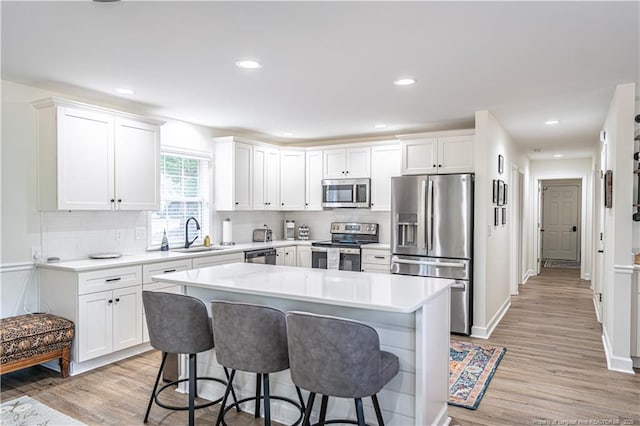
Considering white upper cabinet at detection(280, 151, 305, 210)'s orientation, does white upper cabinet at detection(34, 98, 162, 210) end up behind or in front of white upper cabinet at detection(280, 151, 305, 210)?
in front

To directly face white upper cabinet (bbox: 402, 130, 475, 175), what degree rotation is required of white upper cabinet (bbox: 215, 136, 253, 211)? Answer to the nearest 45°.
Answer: approximately 45° to its left

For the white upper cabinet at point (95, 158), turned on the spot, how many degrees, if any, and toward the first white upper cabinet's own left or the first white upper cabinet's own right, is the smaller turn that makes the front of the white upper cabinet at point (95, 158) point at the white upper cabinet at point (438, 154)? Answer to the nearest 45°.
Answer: approximately 45° to the first white upper cabinet's own left

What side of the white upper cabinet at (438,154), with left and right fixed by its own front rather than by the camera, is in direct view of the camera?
front

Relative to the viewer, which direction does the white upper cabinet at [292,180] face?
toward the camera

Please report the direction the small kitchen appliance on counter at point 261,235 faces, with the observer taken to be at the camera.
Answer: facing the viewer and to the right of the viewer

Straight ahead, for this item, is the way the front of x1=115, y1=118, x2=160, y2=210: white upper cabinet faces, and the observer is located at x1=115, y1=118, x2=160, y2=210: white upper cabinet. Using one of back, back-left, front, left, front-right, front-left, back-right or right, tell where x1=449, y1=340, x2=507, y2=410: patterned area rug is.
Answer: front

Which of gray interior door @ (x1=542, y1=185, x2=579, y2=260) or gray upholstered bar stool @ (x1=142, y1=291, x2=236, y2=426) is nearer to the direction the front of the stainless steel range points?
the gray upholstered bar stool

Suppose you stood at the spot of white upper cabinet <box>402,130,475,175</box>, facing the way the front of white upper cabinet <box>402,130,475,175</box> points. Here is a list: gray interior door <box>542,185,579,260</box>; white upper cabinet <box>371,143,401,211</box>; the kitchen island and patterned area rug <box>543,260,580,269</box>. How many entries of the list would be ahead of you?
1

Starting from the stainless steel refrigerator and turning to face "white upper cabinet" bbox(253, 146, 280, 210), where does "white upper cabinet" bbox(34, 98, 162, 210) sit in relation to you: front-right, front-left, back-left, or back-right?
front-left

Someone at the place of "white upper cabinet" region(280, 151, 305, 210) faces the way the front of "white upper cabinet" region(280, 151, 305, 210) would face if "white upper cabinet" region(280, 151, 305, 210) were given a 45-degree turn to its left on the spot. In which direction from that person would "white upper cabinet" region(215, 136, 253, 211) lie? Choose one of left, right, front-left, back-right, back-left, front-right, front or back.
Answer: right

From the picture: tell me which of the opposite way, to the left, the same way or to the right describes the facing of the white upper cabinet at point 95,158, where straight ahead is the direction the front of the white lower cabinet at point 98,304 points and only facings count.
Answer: the same way

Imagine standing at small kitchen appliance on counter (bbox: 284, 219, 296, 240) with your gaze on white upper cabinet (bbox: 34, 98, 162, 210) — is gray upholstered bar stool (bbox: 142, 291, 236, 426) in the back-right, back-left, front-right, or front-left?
front-left

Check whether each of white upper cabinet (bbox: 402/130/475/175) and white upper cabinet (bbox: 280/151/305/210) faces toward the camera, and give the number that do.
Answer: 2
